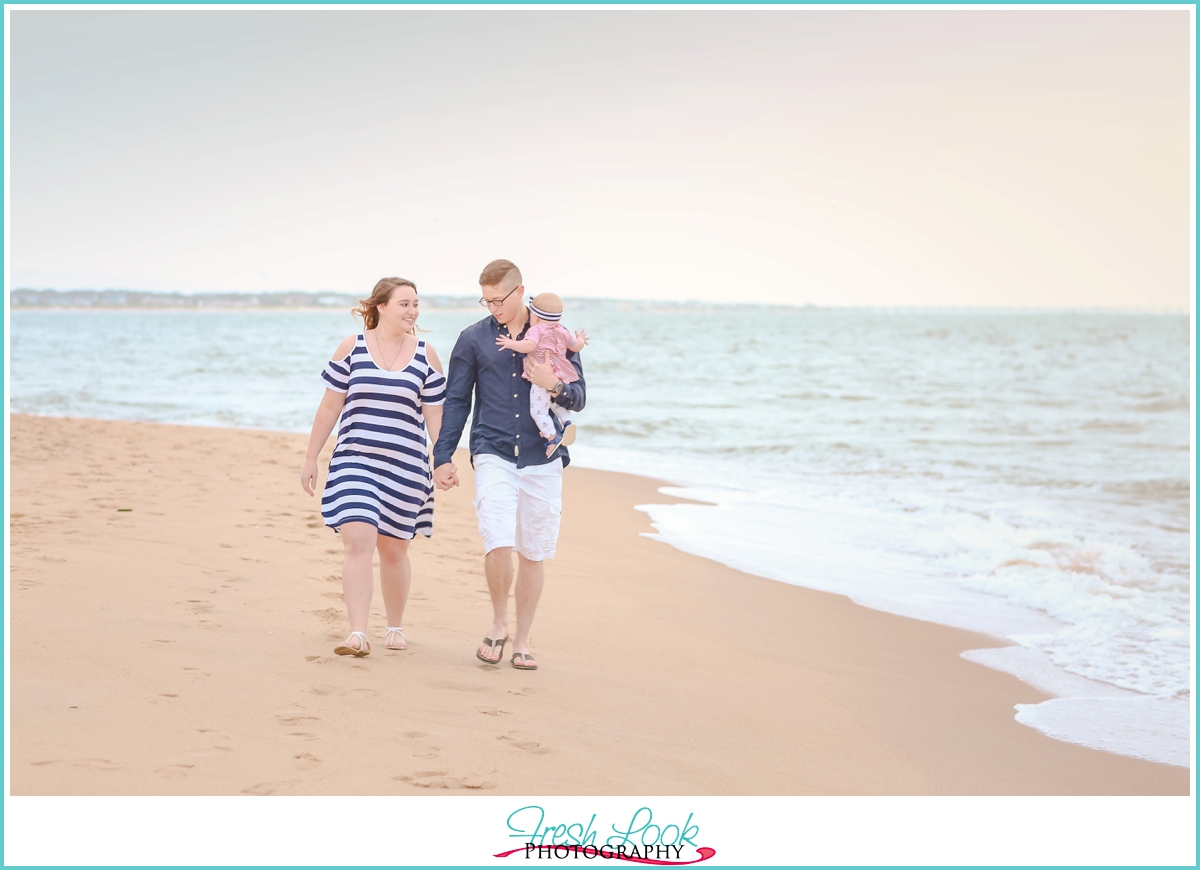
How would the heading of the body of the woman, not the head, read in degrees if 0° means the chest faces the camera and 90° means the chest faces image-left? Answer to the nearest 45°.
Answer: approximately 0°

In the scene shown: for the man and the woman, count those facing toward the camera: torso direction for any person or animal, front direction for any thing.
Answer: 2

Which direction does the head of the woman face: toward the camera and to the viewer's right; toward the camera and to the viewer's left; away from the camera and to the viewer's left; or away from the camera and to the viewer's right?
toward the camera and to the viewer's right
